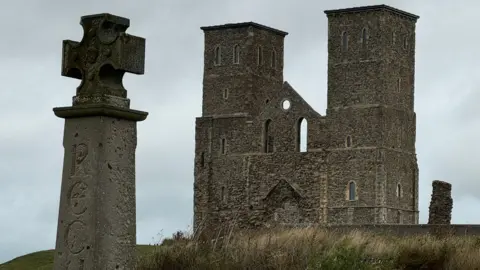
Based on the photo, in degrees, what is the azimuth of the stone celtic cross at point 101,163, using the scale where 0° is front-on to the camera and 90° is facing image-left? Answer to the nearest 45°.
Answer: approximately 45°
